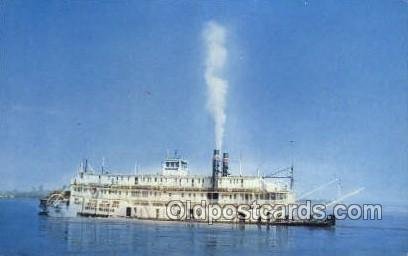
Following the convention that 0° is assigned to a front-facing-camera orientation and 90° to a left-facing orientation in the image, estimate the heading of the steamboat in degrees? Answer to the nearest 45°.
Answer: approximately 270°
